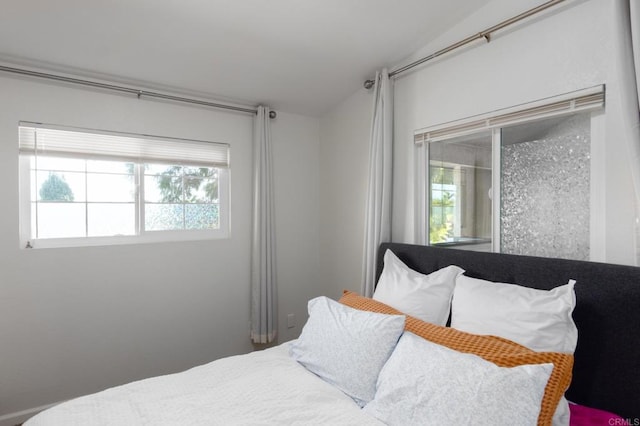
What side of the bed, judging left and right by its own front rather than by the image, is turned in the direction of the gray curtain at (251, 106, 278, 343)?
right

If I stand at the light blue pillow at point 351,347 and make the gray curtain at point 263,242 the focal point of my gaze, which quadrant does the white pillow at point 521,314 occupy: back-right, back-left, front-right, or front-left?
back-right

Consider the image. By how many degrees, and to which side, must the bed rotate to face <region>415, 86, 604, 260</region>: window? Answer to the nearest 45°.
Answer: approximately 180°

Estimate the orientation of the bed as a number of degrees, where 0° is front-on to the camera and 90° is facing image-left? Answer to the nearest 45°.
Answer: approximately 45°

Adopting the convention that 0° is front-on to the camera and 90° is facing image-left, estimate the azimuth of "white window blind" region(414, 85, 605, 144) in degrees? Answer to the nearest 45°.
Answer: approximately 45°

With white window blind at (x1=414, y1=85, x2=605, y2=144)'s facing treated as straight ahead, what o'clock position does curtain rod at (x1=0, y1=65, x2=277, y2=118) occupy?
The curtain rod is roughly at 1 o'clock from the white window blind.

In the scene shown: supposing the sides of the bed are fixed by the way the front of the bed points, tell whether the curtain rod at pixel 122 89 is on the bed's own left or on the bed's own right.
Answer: on the bed's own right
